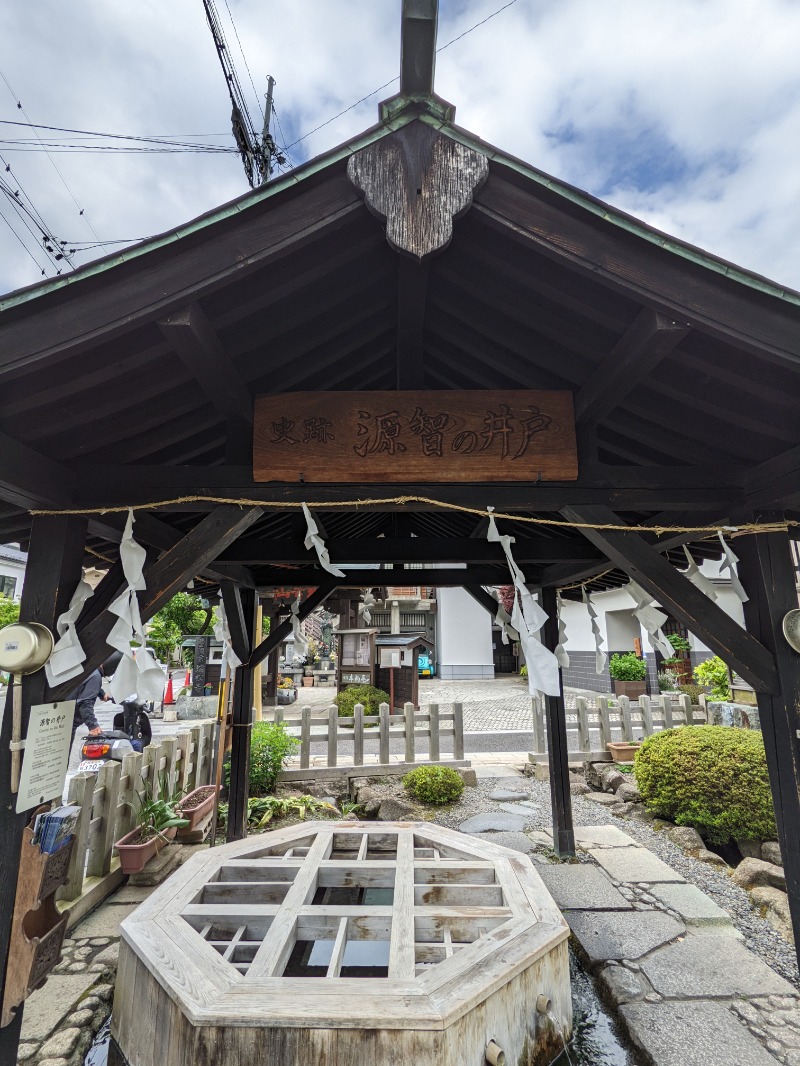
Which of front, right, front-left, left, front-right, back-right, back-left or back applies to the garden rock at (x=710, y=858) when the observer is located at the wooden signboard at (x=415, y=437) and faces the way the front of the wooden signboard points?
back-left

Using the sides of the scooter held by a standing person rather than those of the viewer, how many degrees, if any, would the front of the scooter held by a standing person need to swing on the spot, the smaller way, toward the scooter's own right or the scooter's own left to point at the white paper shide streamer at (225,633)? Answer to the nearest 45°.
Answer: approximately 135° to the scooter's own right

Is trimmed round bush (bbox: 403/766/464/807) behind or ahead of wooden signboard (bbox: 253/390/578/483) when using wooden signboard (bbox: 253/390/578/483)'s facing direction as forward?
behind

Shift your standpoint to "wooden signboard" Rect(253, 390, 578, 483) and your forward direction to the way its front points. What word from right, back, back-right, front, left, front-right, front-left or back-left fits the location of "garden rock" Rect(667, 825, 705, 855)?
back-left

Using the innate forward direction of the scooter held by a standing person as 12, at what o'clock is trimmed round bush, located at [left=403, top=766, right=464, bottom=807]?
The trimmed round bush is roughly at 3 o'clock from the scooter held by a standing person.

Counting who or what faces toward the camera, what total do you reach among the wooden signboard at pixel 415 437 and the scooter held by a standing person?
1

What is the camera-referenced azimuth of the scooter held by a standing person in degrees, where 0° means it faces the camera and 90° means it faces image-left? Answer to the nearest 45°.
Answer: approximately 225°

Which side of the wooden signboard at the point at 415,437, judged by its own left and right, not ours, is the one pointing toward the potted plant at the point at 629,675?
back

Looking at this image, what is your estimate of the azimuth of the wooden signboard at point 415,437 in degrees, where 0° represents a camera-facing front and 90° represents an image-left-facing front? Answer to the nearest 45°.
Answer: approximately 0°

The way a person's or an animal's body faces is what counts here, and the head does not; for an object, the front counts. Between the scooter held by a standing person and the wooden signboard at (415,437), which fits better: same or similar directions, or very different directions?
very different directions
